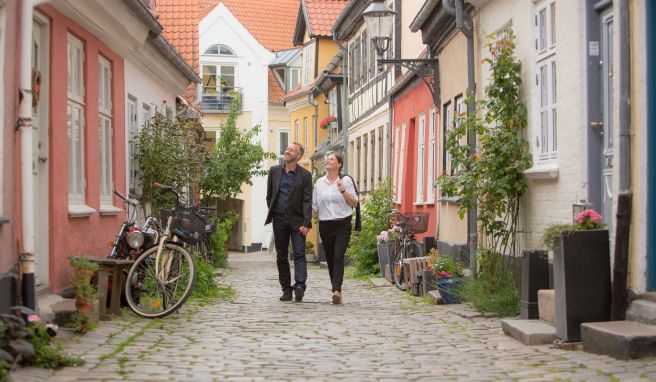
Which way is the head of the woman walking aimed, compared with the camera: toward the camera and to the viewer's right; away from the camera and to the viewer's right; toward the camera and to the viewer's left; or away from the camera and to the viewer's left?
toward the camera and to the viewer's left

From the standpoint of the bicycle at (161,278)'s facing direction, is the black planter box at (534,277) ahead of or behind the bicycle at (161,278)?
ahead

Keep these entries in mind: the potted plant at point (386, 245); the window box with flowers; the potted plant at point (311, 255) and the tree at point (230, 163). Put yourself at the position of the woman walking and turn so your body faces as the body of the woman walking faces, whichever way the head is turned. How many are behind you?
4

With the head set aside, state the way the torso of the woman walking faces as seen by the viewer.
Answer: toward the camera

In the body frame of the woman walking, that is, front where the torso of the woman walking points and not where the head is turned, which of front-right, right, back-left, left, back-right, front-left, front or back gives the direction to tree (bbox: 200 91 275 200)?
back

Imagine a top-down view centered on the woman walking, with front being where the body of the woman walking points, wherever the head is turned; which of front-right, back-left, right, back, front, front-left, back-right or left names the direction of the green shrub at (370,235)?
back

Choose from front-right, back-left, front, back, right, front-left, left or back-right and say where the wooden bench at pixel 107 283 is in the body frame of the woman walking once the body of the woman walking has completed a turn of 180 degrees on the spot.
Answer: back-left

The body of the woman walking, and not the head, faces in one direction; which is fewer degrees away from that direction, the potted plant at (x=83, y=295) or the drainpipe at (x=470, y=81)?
the potted plant

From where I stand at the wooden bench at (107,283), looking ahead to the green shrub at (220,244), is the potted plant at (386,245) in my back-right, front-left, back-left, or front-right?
front-right

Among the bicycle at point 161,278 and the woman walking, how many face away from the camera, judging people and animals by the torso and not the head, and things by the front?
0

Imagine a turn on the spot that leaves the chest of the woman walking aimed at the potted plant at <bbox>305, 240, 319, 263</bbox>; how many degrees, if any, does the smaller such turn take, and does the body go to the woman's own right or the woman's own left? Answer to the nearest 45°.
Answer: approximately 180°

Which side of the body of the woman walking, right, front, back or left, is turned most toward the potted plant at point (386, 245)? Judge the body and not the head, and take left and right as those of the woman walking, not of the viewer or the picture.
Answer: back

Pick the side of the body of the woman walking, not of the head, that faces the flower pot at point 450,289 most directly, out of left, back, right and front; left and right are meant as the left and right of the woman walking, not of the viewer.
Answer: left

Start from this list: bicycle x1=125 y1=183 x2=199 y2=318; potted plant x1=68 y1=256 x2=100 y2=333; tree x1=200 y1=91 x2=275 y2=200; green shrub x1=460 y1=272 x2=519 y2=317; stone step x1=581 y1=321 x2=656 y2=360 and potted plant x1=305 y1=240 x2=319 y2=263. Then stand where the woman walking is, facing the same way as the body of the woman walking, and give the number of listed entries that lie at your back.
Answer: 2
